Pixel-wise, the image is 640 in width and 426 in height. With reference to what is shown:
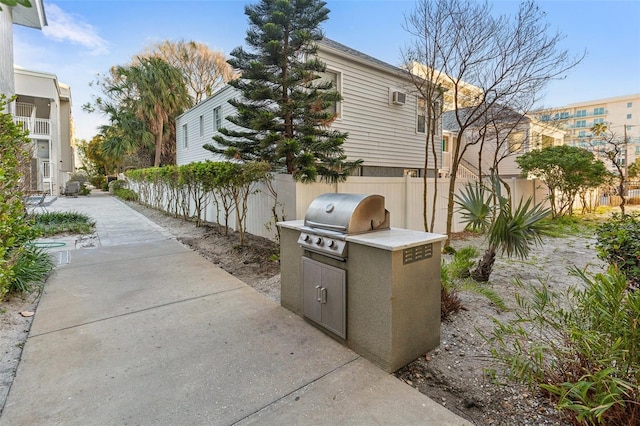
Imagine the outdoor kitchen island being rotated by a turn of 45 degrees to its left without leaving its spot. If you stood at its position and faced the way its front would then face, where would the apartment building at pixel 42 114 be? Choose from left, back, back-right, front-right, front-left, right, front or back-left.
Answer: back-right

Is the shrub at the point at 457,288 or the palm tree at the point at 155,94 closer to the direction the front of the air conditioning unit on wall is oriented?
the shrub

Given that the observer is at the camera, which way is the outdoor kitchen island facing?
facing the viewer and to the left of the viewer

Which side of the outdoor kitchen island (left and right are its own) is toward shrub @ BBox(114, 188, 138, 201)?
right

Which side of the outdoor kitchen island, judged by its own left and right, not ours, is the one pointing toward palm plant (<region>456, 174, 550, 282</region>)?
back

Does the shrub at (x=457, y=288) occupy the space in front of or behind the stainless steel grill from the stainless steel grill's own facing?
behind

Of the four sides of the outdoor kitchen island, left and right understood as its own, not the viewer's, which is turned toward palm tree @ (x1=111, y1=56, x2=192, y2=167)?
right

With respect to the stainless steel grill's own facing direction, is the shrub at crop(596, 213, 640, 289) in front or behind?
behind

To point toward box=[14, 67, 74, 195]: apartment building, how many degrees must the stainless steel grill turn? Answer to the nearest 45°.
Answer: approximately 90° to its right

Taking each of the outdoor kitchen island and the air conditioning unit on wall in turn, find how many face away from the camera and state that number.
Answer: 0

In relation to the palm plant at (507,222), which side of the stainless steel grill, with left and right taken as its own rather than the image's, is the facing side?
back

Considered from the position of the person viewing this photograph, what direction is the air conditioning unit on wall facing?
facing the viewer and to the right of the viewer
